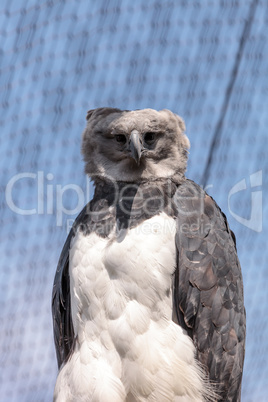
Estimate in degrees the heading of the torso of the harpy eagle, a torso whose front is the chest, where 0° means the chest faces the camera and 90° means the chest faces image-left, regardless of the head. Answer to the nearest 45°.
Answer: approximately 0°
